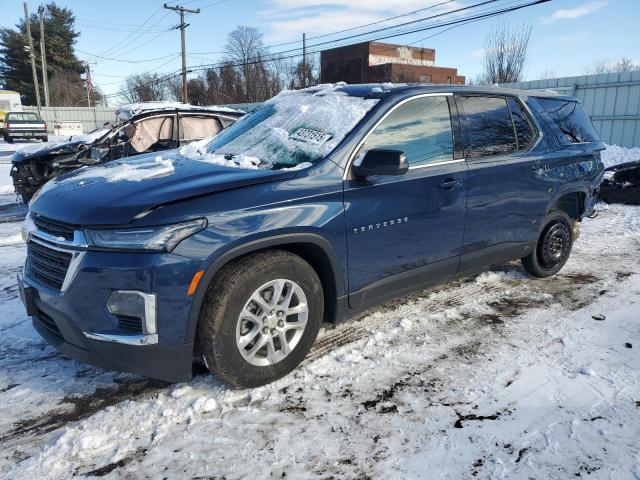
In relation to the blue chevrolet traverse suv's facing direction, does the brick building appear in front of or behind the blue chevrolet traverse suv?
behind

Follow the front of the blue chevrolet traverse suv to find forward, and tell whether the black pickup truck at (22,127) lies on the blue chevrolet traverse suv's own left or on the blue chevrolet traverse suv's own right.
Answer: on the blue chevrolet traverse suv's own right

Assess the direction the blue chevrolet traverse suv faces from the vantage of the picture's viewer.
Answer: facing the viewer and to the left of the viewer

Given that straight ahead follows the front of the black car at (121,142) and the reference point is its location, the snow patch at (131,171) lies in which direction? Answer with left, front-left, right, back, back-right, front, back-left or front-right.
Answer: front-left

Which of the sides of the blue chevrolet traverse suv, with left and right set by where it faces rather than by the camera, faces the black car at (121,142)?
right

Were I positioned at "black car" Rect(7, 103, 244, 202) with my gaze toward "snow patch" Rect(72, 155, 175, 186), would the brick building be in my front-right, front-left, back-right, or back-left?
back-left

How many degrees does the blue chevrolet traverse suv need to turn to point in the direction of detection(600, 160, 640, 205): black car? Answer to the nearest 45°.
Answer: approximately 180°

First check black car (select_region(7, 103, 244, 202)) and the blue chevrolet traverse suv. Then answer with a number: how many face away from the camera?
0

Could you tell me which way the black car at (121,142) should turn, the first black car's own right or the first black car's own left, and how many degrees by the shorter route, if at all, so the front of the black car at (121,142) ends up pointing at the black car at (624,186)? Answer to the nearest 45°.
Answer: approximately 135° to the first black car's own left
